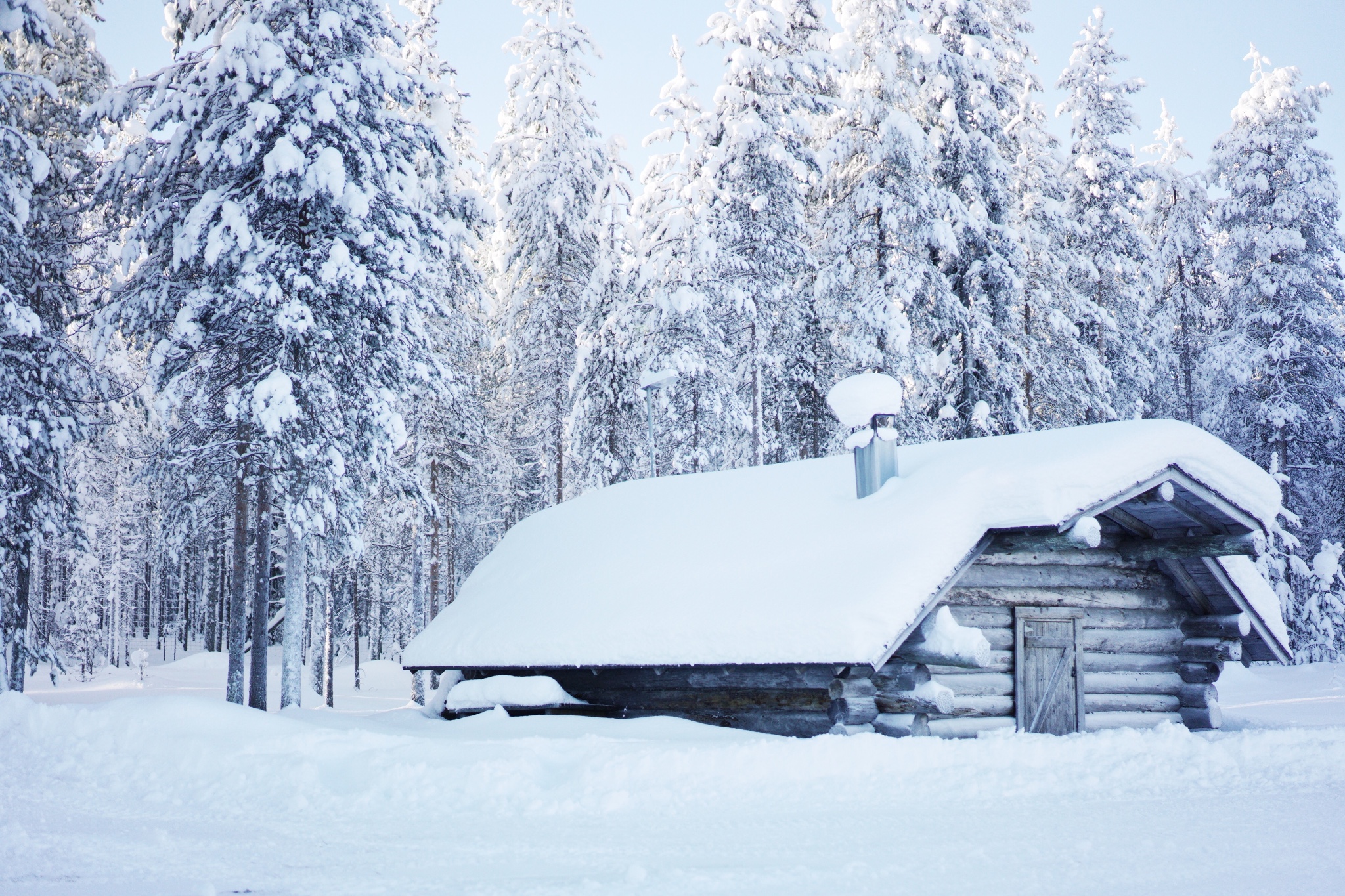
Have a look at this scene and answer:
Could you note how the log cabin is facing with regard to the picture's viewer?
facing the viewer and to the right of the viewer

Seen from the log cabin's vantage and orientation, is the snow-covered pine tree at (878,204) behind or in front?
behind

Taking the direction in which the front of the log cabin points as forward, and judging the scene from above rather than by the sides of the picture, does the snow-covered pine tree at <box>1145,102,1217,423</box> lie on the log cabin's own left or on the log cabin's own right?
on the log cabin's own left

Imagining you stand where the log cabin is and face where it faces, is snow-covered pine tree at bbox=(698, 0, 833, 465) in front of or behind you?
behind

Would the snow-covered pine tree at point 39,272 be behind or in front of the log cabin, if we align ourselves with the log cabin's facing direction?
behind

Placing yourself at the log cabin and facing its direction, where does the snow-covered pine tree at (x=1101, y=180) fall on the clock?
The snow-covered pine tree is roughly at 8 o'clock from the log cabin.

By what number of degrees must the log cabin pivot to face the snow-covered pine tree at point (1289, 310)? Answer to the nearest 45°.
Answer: approximately 90° to its left
